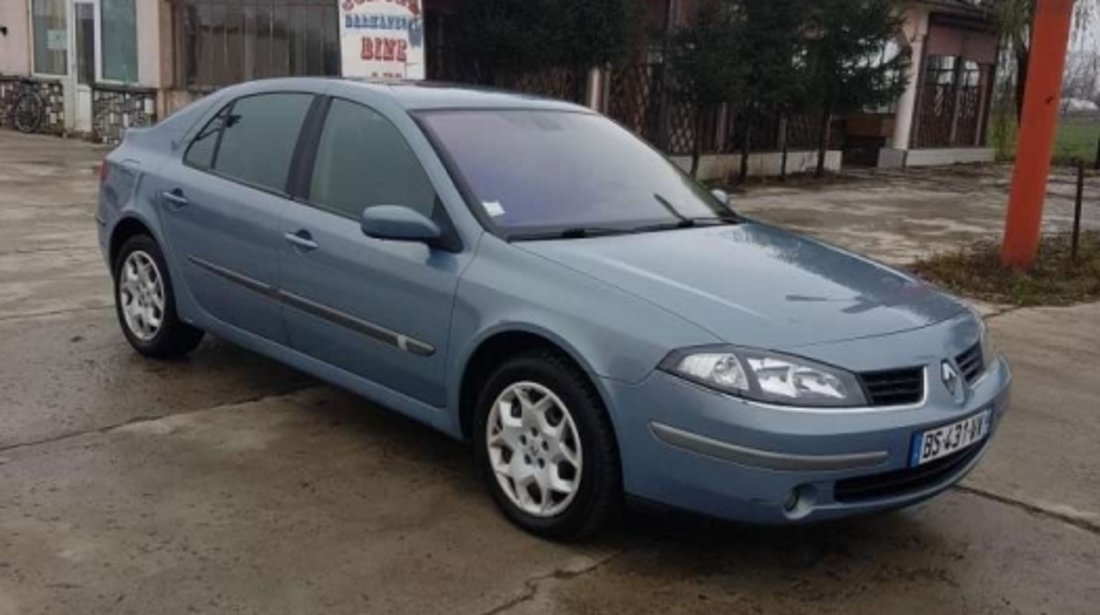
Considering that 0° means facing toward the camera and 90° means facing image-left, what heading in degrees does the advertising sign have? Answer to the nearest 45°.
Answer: approximately 0°

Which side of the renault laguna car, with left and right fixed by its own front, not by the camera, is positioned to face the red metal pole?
left

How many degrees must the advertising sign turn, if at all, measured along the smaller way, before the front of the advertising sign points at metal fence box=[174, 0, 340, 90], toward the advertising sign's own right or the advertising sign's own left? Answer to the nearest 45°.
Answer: approximately 135° to the advertising sign's own right

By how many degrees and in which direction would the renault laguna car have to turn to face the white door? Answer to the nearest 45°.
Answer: approximately 180°

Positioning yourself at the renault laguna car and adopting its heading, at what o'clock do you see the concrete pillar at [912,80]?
The concrete pillar is roughly at 8 o'clock from the renault laguna car.

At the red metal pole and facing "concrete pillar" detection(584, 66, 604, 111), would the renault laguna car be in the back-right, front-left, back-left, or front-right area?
back-left

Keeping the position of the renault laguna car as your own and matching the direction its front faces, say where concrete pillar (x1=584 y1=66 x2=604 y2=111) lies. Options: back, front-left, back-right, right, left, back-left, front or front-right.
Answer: back-left

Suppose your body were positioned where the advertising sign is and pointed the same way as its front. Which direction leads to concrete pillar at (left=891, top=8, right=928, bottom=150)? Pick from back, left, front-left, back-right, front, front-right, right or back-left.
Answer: back-left

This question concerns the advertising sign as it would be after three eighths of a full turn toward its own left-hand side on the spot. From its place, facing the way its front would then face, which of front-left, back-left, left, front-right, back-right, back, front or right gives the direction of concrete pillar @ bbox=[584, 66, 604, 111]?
front

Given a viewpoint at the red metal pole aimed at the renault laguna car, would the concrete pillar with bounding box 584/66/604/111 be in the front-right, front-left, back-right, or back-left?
back-right
